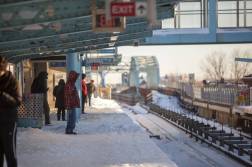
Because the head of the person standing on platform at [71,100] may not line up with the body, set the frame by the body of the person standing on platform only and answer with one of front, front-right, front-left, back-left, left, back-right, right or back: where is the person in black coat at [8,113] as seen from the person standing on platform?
right

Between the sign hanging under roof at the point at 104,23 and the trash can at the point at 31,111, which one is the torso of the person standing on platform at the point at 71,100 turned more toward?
the sign hanging under roof

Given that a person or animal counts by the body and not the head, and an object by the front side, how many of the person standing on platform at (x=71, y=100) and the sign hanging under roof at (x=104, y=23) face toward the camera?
1

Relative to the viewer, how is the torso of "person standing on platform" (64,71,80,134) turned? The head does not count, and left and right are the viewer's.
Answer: facing to the right of the viewer

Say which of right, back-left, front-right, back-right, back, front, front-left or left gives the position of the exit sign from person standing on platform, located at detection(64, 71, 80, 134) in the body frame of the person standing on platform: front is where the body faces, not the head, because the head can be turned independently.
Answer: right

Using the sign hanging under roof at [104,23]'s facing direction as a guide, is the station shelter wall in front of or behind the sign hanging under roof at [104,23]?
behind

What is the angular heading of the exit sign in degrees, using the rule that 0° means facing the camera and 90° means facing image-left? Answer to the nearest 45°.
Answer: approximately 0°
